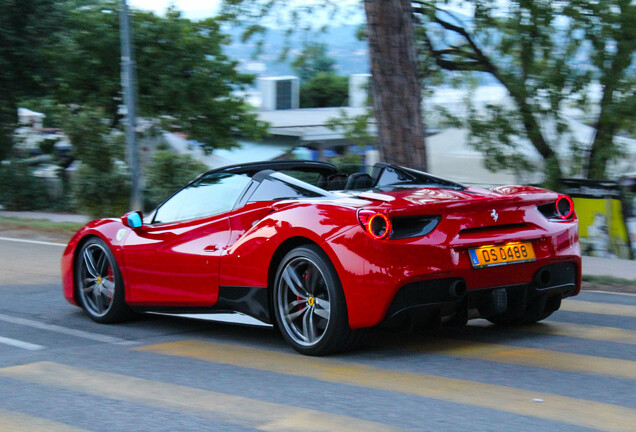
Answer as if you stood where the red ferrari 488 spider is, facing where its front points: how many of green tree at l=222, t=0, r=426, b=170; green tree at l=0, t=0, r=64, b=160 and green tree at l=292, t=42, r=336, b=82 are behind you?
0

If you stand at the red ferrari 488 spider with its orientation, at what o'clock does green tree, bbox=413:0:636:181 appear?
The green tree is roughly at 2 o'clock from the red ferrari 488 spider.

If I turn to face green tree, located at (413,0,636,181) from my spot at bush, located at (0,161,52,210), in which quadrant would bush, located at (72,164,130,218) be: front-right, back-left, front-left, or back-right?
front-right

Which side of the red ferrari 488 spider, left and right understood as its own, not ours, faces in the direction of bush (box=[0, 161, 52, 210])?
front

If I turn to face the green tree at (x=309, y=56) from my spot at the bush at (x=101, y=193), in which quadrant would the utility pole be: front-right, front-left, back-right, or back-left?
front-right

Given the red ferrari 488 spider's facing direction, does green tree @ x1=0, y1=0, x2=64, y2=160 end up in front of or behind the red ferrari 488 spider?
in front

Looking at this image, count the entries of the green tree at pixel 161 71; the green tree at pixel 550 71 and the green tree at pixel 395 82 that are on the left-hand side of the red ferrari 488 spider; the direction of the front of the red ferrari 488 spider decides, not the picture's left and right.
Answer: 0

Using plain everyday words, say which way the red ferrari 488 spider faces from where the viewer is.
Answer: facing away from the viewer and to the left of the viewer

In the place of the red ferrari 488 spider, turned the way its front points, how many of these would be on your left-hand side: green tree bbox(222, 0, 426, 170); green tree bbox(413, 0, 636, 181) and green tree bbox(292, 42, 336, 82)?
0

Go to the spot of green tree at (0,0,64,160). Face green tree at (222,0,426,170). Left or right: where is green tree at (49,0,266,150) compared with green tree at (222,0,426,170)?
left

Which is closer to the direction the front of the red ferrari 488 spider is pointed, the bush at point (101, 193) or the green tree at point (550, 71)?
the bush

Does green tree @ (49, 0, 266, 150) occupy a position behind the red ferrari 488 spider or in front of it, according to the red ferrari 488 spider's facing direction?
in front

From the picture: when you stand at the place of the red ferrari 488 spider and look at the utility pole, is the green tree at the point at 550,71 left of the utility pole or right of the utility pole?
right
